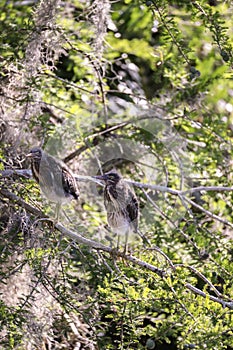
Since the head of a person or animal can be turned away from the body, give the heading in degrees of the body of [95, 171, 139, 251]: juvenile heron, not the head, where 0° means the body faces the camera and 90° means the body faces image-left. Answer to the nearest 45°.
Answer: approximately 45°
